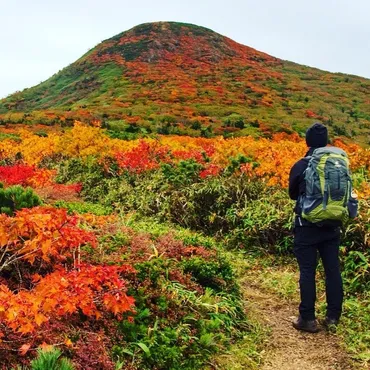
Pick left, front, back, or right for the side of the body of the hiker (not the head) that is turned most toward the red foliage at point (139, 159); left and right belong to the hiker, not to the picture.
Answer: front

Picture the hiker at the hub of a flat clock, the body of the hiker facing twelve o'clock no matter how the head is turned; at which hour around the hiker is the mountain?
The mountain is roughly at 1 o'clock from the hiker.

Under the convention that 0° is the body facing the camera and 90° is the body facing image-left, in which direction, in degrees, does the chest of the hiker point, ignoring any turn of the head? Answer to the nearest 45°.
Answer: approximately 135°

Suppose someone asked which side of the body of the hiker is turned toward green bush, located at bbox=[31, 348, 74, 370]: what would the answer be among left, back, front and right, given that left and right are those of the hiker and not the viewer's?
left

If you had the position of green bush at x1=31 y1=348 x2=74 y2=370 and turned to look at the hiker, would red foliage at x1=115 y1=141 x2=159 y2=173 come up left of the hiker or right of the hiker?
left

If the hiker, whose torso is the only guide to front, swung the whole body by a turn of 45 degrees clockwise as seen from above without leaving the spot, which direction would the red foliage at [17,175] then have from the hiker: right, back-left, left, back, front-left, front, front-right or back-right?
front-left

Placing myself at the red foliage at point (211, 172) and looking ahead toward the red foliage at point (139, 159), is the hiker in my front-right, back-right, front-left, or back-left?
back-left

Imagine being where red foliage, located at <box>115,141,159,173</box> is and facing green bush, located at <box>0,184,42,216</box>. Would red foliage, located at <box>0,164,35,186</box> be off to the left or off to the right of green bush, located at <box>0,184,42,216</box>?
right

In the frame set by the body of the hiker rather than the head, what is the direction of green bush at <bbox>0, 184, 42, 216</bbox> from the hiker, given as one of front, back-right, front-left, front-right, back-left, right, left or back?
front-left

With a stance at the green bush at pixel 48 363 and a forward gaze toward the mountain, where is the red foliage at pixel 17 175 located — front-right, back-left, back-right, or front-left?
front-left

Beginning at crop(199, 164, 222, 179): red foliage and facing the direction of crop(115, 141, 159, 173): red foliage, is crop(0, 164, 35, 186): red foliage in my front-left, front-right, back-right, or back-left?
front-left
